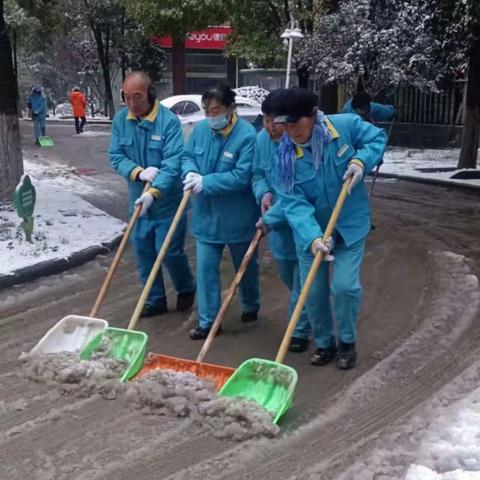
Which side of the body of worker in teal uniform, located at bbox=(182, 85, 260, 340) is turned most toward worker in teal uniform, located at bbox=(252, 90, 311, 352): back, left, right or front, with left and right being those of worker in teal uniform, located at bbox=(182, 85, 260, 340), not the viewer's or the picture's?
left

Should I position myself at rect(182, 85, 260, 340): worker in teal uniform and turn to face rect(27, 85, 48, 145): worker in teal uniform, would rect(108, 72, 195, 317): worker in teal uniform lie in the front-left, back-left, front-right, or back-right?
front-left

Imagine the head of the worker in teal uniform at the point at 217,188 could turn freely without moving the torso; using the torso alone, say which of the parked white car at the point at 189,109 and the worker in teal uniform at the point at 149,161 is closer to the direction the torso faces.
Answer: the worker in teal uniform

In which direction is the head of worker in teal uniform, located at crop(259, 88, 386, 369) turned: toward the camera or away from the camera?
toward the camera

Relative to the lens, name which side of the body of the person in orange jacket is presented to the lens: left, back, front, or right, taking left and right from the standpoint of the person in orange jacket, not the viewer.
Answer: back

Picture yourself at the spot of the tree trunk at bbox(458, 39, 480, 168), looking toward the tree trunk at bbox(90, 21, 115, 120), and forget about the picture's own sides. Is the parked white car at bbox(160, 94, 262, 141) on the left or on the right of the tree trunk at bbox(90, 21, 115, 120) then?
left

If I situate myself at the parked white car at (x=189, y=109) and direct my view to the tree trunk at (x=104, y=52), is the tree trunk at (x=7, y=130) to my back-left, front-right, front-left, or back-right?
back-left

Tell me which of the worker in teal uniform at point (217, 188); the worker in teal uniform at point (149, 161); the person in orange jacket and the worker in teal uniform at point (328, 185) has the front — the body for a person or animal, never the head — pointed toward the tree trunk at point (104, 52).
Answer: the person in orange jacket

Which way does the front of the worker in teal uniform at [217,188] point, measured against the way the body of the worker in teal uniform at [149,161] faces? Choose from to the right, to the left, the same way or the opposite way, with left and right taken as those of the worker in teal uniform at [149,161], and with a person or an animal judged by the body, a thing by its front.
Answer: the same way

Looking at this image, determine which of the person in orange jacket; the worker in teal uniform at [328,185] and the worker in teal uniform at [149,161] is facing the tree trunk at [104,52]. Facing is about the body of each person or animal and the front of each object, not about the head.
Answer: the person in orange jacket

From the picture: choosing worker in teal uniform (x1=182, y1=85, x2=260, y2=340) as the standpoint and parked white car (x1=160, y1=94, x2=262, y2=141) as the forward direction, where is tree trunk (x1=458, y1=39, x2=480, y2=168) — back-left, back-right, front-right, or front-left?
front-right

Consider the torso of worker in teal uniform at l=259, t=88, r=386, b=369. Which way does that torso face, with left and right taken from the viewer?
facing the viewer and to the left of the viewer

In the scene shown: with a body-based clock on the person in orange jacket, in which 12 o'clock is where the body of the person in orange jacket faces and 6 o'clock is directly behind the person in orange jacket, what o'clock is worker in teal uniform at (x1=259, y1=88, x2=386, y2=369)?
The worker in teal uniform is roughly at 6 o'clock from the person in orange jacket.

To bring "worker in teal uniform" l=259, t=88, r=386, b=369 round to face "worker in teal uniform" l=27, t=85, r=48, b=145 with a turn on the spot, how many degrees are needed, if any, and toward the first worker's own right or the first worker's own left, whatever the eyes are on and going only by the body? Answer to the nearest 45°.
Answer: approximately 90° to the first worker's own right
